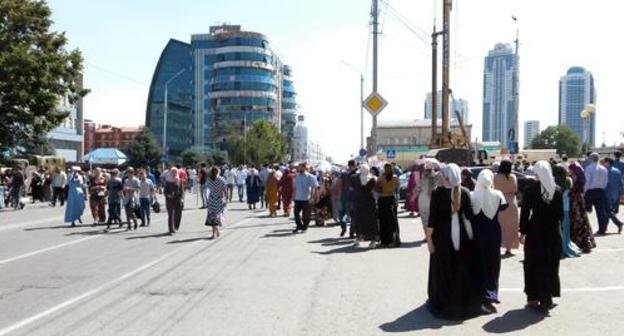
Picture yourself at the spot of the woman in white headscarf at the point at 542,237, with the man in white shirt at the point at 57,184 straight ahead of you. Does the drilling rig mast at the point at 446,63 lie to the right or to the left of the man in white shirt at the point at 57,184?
right

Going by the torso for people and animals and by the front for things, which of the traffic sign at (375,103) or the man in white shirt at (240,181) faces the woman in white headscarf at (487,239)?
the traffic sign

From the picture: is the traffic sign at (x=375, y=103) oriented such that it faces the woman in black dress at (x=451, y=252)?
yes

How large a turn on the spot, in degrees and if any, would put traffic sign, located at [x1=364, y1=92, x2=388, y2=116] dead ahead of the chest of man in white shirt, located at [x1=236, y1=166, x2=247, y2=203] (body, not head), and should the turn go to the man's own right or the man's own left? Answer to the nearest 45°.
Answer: approximately 135° to the man's own right

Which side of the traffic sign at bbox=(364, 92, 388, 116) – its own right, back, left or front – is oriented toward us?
front

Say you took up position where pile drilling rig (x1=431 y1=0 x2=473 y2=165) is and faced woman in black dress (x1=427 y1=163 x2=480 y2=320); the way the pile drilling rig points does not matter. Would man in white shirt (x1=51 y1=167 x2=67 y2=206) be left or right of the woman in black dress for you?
right

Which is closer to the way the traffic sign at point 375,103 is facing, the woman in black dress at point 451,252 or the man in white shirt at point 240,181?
the woman in black dress

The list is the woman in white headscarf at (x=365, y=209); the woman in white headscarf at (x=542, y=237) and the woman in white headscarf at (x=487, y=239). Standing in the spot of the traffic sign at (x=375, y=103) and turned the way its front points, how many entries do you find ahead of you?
3
